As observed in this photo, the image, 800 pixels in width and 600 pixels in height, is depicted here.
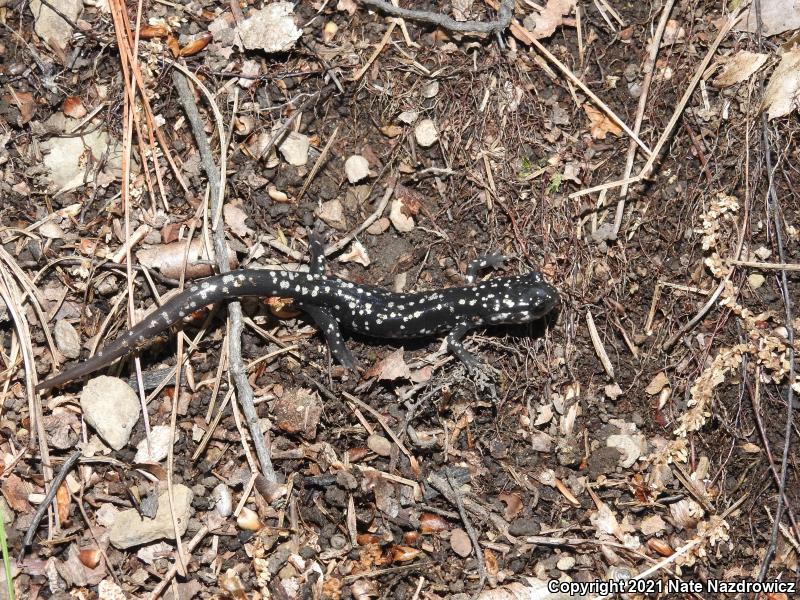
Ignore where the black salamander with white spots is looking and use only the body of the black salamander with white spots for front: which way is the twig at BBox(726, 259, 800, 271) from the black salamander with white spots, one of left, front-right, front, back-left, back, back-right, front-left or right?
front

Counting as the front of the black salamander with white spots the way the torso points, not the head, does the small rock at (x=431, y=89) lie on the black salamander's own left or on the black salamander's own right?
on the black salamander's own left

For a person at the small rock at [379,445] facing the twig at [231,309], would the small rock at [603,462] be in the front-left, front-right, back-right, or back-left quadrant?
back-right

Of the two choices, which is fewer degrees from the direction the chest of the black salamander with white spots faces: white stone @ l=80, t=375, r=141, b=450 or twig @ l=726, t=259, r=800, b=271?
the twig

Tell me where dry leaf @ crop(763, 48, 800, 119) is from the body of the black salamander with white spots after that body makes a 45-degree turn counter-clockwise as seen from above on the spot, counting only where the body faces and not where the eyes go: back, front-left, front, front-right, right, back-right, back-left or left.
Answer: front-right

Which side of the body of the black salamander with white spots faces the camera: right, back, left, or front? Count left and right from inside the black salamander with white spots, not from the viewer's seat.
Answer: right

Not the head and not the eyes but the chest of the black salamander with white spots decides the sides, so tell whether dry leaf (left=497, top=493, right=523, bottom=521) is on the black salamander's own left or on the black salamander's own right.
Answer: on the black salamander's own right

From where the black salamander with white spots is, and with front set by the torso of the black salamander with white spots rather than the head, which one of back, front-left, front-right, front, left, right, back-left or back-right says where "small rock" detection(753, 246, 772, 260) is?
front

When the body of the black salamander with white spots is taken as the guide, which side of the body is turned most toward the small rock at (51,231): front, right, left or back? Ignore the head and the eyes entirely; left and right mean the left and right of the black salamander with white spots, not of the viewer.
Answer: back

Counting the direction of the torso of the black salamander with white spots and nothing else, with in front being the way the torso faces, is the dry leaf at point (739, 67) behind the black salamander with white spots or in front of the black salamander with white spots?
in front

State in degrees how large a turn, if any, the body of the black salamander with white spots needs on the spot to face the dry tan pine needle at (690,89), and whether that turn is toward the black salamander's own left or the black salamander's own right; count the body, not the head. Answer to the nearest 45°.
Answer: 0° — it already faces it
